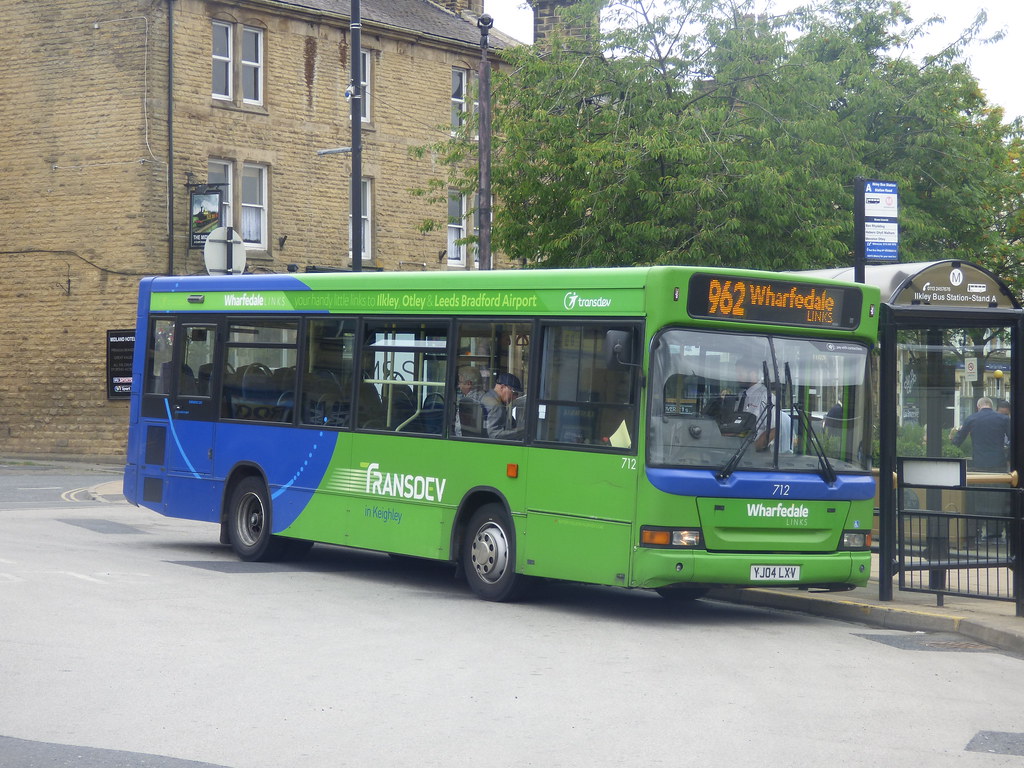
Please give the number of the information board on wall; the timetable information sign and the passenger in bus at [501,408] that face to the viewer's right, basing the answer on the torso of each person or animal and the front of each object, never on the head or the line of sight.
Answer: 1

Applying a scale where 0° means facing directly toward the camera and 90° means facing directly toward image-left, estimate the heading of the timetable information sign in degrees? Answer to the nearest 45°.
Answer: approximately 0°

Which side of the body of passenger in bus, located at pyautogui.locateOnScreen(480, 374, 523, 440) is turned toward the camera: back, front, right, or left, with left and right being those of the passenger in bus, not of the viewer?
right

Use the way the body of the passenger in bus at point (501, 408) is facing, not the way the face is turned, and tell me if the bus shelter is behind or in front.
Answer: in front

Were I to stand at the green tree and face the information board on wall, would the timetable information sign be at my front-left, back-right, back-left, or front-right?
back-left

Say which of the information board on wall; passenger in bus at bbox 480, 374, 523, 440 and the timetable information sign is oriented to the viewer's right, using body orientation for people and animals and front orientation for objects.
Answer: the passenger in bus

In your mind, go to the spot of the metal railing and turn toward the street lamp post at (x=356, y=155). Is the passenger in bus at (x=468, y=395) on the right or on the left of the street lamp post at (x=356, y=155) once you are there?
left

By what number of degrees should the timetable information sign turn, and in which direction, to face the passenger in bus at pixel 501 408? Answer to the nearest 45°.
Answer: approximately 45° to its right

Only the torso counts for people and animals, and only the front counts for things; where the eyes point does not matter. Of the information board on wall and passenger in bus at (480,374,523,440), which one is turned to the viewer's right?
the passenger in bus

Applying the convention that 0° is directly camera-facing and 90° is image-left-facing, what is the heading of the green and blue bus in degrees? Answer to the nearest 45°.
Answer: approximately 315°

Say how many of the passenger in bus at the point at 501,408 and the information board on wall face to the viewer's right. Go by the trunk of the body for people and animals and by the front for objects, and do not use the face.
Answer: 1

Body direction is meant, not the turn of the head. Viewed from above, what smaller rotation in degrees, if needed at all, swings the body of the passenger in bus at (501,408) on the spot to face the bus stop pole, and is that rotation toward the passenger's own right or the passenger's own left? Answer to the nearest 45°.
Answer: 0° — they already face it

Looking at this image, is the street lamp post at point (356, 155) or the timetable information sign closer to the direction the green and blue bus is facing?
the timetable information sign
